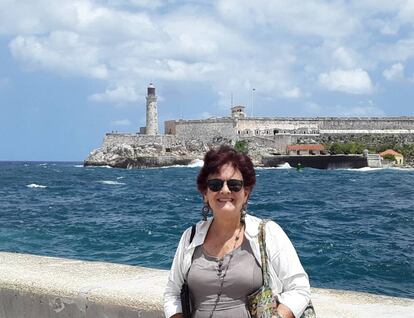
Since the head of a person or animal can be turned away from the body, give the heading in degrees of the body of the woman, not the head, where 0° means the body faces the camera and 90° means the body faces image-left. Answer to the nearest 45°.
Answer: approximately 0°
